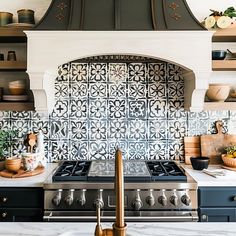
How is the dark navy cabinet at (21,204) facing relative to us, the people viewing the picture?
facing the viewer

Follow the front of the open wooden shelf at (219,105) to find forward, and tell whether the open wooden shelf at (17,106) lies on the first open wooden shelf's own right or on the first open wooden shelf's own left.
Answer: on the first open wooden shelf's own right

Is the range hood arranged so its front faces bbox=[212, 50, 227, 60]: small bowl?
no

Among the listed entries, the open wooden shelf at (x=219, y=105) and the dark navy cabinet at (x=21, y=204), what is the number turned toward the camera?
2

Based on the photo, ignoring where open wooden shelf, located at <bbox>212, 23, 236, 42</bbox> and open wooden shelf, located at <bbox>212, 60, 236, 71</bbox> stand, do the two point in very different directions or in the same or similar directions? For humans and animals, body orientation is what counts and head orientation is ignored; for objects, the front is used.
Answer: same or similar directions

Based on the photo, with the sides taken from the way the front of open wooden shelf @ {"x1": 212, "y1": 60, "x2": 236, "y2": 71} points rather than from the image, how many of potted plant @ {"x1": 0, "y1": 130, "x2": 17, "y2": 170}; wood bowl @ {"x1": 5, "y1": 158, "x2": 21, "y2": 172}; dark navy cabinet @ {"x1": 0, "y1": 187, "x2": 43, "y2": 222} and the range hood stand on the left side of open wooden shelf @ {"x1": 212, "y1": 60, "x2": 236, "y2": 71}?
0

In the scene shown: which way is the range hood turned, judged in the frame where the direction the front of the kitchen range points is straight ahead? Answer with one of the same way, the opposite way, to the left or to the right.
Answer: the same way

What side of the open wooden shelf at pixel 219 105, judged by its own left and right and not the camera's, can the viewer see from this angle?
front

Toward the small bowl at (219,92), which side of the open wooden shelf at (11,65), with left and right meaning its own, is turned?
left

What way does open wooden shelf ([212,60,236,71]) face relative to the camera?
toward the camera
